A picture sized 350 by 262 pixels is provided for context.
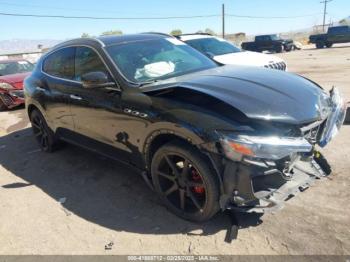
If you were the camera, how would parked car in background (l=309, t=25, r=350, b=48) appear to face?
facing to the left of the viewer

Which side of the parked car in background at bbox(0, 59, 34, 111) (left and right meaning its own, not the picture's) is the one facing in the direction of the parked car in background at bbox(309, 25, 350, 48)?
left

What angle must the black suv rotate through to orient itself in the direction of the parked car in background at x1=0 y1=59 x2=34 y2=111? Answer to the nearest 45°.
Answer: approximately 180°

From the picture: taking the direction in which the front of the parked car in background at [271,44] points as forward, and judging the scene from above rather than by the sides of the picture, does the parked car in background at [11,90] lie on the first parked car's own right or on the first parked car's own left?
on the first parked car's own right

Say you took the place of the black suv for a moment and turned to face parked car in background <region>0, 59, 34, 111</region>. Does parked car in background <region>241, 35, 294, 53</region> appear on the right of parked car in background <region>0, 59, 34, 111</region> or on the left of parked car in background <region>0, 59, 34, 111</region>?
right

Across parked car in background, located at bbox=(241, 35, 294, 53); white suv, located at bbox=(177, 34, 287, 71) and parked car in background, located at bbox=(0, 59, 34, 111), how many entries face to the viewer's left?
0

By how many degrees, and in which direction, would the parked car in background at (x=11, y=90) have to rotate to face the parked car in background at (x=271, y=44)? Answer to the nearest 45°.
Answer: approximately 90° to its left

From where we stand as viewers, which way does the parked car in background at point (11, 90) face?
facing the viewer and to the right of the viewer

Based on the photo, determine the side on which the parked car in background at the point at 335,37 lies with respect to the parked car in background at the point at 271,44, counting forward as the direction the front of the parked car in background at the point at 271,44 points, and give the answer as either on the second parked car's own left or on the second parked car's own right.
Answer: on the second parked car's own left

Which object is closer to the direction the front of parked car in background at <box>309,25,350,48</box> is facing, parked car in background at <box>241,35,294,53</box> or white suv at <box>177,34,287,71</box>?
the parked car in background
